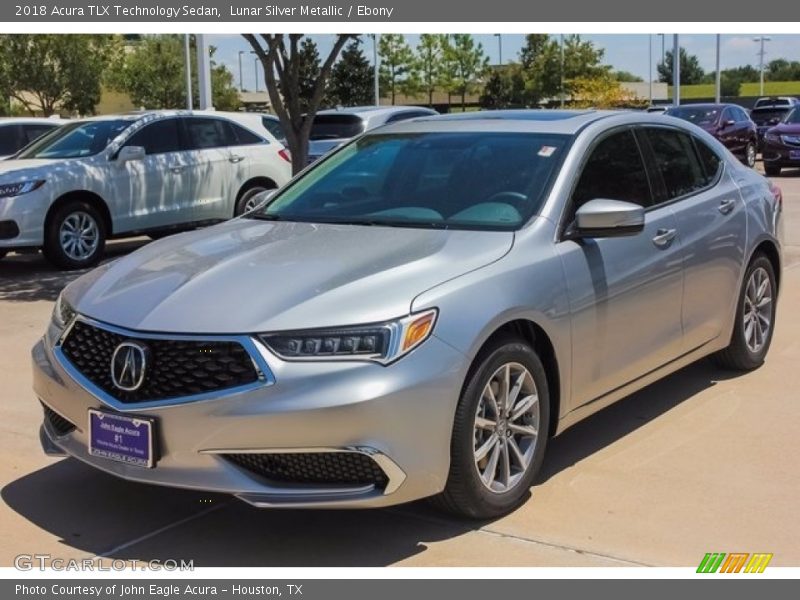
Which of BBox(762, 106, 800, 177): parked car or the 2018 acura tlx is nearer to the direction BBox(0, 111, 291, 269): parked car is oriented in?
the 2018 acura tlx

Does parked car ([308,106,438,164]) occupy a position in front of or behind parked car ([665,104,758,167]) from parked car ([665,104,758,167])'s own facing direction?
in front

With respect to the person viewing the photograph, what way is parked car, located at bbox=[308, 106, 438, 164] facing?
facing away from the viewer and to the right of the viewer

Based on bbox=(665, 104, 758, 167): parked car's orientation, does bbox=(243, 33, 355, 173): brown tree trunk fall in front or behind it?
in front

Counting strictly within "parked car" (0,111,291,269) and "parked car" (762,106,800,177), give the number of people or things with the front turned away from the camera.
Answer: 0

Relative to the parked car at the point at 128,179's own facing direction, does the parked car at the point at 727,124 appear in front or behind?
behind

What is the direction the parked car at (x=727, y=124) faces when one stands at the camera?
facing the viewer and to the left of the viewer

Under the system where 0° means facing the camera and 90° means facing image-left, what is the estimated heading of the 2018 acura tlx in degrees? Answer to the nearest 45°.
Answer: approximately 45°
